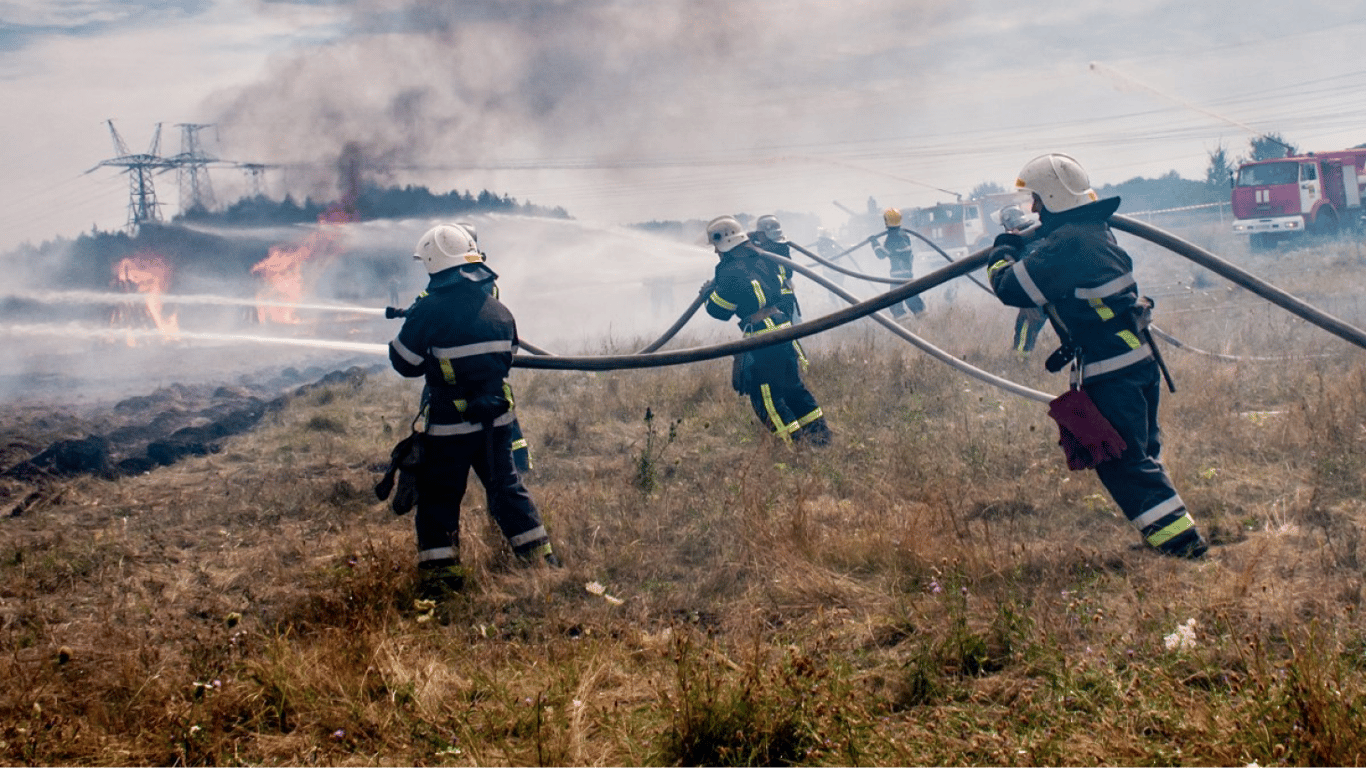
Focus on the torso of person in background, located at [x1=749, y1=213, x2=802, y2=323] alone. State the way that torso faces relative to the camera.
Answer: to the viewer's left

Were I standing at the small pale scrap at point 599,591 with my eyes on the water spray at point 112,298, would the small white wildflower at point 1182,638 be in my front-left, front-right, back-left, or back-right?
back-right

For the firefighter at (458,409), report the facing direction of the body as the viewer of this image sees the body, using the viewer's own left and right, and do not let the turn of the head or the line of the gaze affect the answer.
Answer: facing away from the viewer and to the left of the viewer

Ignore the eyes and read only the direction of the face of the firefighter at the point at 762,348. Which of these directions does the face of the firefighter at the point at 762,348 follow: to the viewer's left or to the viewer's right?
to the viewer's left

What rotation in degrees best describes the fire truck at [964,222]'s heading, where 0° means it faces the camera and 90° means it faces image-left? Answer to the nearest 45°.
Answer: approximately 45°

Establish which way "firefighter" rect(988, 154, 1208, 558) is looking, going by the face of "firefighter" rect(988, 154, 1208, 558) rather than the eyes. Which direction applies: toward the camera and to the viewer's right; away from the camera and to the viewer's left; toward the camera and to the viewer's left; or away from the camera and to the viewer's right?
away from the camera and to the viewer's left

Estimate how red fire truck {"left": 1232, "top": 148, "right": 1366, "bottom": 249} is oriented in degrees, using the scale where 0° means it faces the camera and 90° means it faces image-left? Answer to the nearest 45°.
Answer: approximately 45°
